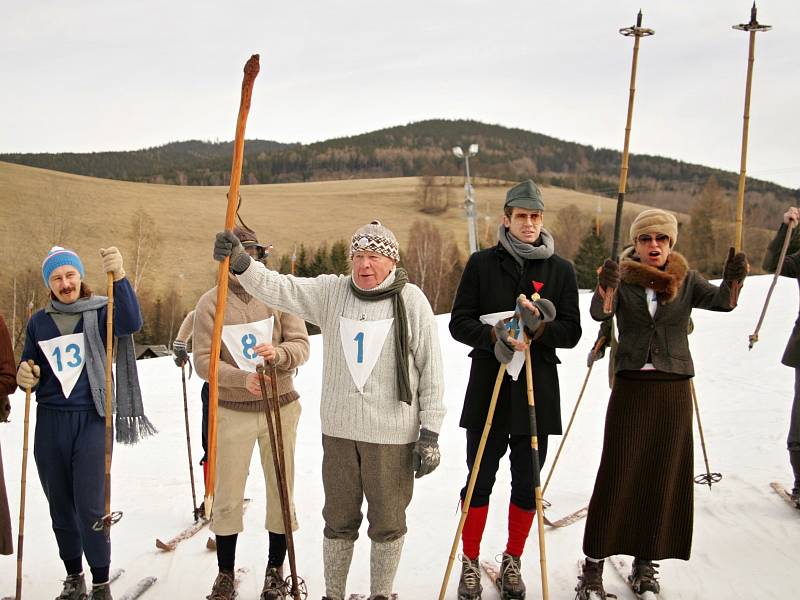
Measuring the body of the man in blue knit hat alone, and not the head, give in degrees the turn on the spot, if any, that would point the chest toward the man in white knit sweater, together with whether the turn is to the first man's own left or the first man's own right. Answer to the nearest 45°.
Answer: approximately 45° to the first man's own left

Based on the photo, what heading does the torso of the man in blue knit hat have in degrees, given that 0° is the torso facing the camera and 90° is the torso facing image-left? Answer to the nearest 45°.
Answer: approximately 0°

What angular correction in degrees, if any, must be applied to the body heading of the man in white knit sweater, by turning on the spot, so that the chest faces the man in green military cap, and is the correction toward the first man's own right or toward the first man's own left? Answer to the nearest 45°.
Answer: approximately 135° to the first man's own left

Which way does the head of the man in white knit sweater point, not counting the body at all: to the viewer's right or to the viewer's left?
to the viewer's left

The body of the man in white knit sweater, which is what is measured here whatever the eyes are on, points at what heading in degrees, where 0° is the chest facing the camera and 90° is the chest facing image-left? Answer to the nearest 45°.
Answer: approximately 0°

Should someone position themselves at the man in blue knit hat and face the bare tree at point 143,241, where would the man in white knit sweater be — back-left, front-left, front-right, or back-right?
back-right

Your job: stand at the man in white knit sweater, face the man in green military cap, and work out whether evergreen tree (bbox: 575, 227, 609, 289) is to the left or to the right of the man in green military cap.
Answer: left
